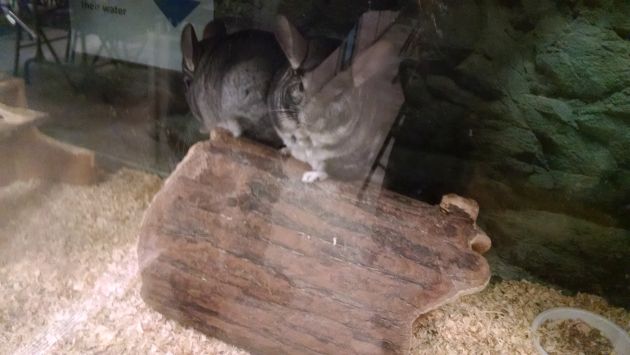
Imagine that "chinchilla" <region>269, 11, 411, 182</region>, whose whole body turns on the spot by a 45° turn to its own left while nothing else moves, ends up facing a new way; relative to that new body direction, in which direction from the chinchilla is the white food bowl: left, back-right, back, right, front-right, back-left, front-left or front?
left

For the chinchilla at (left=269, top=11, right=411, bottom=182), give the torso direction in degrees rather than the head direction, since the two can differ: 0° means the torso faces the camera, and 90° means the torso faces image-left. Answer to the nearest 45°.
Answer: approximately 45°
